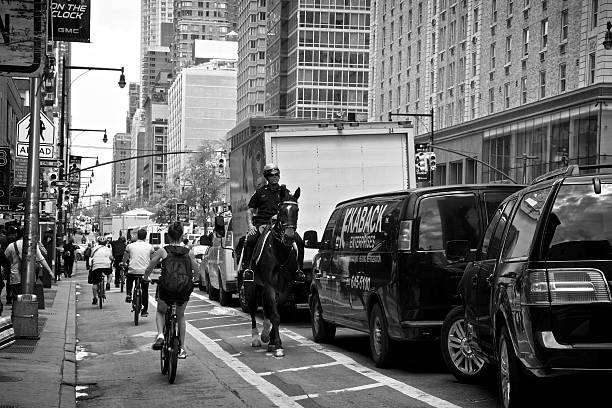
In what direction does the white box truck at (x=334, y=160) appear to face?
away from the camera

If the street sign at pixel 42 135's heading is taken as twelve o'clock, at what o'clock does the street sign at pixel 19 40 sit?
the street sign at pixel 19 40 is roughly at 12 o'clock from the street sign at pixel 42 135.

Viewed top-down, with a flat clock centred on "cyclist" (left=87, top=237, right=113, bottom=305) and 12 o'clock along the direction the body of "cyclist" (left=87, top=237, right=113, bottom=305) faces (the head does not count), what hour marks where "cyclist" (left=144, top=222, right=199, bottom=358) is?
"cyclist" (left=144, top=222, right=199, bottom=358) is roughly at 6 o'clock from "cyclist" (left=87, top=237, right=113, bottom=305).

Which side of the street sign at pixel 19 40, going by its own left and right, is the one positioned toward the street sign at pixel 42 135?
back

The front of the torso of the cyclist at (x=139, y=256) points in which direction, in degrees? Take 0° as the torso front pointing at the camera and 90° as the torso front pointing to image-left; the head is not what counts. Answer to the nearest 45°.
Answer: approximately 180°

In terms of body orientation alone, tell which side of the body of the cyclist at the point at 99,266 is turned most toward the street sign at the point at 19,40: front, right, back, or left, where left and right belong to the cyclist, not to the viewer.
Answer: back

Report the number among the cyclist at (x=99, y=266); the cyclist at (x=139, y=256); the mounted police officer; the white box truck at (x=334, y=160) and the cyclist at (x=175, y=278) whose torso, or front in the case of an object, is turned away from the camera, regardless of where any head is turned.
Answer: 4

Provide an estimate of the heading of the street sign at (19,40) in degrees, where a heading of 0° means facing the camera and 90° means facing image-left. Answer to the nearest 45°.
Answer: approximately 0°

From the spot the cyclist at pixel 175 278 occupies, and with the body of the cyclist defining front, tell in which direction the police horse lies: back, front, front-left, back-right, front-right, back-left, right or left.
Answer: front-right

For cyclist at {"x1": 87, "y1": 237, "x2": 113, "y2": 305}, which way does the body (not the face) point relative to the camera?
away from the camera
